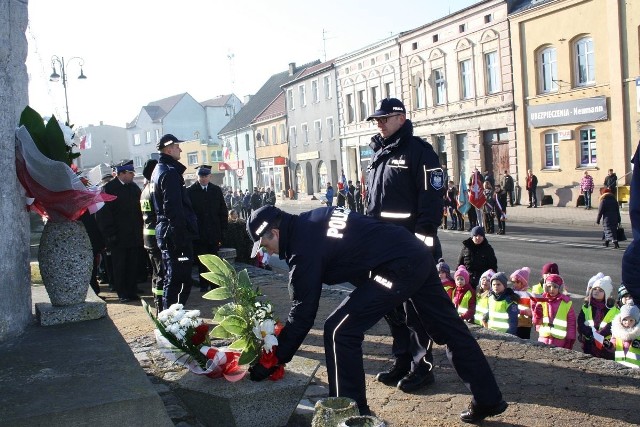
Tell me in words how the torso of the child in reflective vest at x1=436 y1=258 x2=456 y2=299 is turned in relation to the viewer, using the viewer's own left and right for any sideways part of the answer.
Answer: facing the viewer and to the left of the viewer

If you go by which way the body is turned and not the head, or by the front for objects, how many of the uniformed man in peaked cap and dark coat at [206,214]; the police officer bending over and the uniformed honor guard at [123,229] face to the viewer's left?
1

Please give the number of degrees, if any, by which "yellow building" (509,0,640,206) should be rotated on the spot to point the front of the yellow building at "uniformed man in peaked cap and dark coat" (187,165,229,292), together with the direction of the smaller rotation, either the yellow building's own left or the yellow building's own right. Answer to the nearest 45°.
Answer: approximately 45° to the yellow building's own left

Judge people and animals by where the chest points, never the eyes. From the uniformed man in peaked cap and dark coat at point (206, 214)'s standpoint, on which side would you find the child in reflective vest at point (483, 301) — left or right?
on their left

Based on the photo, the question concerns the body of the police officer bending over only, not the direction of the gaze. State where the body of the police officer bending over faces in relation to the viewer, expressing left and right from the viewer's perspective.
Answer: facing to the left of the viewer

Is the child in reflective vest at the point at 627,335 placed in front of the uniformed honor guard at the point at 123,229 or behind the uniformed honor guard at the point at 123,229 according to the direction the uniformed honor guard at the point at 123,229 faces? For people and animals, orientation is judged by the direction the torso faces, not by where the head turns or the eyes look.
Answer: in front

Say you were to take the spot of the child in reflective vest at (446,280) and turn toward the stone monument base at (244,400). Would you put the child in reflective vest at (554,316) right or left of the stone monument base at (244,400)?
left

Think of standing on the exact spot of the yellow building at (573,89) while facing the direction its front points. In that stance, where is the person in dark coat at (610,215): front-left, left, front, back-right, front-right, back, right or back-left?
front-left

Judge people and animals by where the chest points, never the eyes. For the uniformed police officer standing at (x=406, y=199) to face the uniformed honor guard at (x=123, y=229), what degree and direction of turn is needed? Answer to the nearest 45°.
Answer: approximately 90° to their right

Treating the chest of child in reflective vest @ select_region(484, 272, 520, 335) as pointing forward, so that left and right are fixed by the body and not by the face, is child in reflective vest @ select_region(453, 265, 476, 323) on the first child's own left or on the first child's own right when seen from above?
on the first child's own right

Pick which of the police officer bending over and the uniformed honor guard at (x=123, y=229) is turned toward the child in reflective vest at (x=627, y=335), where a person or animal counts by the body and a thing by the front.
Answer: the uniformed honor guard

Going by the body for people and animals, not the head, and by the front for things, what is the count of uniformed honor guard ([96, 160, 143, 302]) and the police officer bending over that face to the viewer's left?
1
